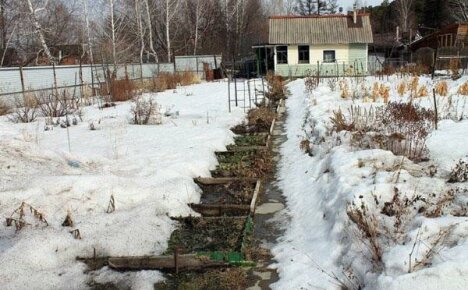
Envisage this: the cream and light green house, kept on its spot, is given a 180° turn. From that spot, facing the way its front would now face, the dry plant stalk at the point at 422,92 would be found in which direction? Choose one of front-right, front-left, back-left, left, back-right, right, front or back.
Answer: back

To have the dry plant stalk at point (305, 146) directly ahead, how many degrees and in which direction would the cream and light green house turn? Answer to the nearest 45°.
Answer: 0° — it already faces it

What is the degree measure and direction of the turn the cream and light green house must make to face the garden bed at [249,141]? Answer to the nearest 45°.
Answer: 0° — it already faces it

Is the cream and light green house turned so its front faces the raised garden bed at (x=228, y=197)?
yes

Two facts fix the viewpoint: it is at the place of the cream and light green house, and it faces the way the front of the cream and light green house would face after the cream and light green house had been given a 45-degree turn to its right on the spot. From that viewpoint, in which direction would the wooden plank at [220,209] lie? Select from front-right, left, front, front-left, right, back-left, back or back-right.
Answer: front-left

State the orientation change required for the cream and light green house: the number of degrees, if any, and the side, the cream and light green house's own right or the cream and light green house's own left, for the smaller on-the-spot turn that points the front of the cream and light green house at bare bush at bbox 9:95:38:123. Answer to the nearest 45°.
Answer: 0° — it already faces it

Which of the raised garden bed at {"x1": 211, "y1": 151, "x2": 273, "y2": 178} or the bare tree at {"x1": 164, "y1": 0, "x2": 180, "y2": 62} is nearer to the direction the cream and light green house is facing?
the raised garden bed

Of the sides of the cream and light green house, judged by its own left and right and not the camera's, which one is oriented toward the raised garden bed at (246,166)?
front

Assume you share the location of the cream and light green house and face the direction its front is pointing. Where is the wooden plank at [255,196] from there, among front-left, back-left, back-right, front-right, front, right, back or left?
front

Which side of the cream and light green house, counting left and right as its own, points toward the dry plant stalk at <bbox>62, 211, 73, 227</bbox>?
front

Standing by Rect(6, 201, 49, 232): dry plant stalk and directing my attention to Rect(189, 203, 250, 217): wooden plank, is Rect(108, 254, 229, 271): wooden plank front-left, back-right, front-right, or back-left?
front-right

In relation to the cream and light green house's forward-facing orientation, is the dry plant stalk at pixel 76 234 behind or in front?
in front

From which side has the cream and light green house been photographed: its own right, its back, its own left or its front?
front

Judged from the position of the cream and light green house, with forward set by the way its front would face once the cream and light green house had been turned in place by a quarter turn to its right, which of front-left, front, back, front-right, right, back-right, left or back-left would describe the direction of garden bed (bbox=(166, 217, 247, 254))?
left

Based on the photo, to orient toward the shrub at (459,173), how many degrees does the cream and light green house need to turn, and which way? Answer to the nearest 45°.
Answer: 0° — it already faces it

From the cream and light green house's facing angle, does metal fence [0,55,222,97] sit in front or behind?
in front

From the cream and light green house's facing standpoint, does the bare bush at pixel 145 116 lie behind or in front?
in front
